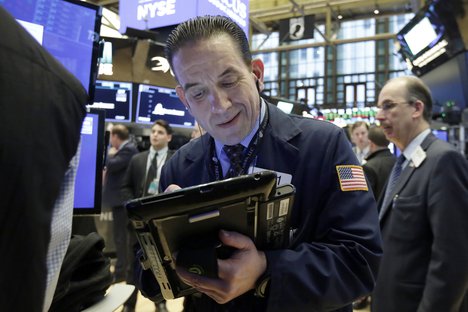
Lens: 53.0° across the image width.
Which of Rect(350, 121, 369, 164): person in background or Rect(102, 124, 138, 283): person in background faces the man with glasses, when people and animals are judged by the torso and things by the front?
Rect(350, 121, 369, 164): person in background

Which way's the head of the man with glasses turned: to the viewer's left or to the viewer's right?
to the viewer's left

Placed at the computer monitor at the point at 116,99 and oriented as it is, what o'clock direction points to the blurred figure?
The blurred figure is roughly at 12 o'clock from the computer monitor.

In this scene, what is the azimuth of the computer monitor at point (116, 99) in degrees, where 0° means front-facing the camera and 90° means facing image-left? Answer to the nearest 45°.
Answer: approximately 0°
